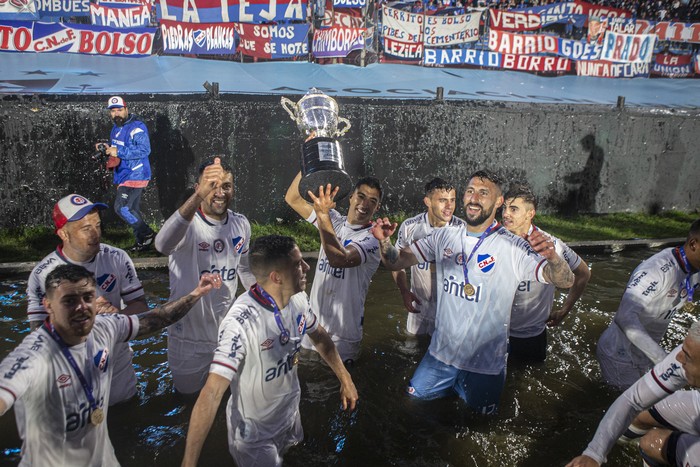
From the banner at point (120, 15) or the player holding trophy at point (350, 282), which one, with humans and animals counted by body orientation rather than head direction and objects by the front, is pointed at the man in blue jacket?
the banner

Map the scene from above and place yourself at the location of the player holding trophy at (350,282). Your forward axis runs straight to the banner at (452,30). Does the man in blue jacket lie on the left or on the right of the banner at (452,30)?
left

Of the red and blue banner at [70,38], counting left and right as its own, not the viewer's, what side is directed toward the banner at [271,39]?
left

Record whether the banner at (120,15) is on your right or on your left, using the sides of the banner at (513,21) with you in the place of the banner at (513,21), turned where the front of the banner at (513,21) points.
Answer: on your right

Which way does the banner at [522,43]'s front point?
toward the camera

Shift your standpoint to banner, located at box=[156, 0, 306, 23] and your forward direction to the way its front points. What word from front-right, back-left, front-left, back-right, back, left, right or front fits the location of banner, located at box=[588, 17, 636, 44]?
left

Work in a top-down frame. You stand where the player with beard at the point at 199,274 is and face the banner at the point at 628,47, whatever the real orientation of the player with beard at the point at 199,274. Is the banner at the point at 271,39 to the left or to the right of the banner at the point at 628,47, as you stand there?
left

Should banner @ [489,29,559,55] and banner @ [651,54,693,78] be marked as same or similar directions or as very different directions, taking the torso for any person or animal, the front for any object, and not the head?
same or similar directions

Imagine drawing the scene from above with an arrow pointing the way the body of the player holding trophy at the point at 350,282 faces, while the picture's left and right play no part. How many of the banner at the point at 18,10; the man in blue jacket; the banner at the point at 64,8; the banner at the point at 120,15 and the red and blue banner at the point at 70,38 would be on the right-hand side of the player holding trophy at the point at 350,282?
5

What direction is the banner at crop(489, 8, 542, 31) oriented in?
toward the camera

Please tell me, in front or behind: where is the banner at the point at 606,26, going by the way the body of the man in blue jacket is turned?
behind

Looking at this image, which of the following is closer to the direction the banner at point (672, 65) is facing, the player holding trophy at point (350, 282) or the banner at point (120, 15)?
the player holding trophy

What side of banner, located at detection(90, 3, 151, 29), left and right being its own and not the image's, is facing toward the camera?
front

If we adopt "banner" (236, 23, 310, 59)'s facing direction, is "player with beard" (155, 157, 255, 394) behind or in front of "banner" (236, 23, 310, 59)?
in front

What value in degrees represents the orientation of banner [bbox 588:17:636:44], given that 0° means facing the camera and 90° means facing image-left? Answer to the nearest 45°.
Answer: approximately 0°

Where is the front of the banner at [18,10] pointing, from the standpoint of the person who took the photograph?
facing the viewer

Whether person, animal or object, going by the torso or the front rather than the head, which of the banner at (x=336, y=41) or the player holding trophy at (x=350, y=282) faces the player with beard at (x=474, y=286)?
the banner

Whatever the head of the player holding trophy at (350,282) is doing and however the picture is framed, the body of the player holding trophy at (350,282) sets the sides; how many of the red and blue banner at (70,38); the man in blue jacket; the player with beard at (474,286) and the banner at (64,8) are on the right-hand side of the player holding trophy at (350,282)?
3

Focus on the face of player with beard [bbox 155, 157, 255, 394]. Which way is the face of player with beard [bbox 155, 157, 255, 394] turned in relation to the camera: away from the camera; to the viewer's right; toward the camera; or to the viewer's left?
toward the camera

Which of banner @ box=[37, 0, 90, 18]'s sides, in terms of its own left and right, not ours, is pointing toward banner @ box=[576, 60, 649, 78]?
left
